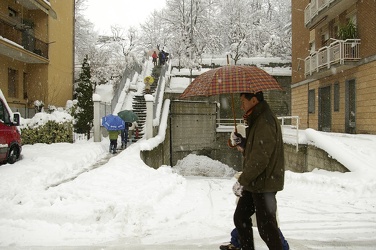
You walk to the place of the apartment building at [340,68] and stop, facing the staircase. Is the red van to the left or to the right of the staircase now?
left

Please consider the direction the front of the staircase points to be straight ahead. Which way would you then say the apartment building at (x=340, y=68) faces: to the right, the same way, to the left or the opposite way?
to the right

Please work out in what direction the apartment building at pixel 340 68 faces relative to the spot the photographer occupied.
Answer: facing the viewer and to the left of the viewer

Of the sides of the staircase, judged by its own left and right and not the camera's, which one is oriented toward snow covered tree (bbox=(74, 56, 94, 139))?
right

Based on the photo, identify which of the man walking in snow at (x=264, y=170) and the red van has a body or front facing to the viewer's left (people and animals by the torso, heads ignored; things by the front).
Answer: the man walking in snow

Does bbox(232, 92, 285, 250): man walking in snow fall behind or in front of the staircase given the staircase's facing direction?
in front

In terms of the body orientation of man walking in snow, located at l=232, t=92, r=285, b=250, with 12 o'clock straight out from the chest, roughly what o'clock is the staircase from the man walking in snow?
The staircase is roughly at 2 o'clock from the man walking in snow.

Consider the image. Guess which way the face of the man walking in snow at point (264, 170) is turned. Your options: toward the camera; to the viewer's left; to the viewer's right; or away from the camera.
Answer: to the viewer's left

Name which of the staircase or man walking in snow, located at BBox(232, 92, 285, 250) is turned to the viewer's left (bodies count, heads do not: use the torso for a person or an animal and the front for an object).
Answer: the man walking in snow

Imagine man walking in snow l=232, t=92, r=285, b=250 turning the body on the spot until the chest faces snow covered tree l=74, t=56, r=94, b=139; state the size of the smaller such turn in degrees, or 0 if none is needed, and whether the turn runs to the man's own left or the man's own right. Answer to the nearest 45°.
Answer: approximately 45° to the man's own right

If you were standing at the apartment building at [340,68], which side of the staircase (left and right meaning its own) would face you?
left

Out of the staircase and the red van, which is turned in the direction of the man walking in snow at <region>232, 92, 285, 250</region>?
the staircase

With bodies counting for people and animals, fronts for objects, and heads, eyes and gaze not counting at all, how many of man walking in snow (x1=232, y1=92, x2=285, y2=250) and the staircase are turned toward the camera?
1

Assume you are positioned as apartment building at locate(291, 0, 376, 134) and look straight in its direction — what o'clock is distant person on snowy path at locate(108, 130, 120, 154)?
The distant person on snowy path is roughly at 12 o'clock from the apartment building.

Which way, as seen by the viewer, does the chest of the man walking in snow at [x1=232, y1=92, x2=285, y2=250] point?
to the viewer's left

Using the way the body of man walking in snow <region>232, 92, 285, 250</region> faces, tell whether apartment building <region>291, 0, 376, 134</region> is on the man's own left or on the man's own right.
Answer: on the man's own right

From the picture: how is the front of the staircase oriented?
toward the camera

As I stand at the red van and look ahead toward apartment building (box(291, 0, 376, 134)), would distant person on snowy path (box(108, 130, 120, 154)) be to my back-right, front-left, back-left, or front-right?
front-left
